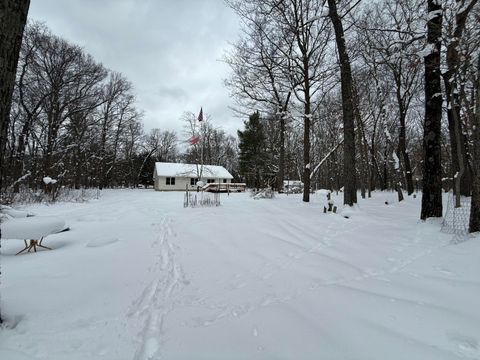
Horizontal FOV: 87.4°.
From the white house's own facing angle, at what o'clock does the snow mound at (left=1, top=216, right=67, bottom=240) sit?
The snow mound is roughly at 12 o'clock from the white house.

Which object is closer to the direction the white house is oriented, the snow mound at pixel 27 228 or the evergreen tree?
the snow mound

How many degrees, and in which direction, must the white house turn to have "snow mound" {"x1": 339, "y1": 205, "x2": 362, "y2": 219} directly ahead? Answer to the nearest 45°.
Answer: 0° — it already faces it

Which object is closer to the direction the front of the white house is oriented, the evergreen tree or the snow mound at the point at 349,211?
the snow mound

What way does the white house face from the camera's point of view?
toward the camera

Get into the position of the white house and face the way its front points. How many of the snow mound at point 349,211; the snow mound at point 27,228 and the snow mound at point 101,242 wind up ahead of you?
3

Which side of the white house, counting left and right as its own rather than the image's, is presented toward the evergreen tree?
left

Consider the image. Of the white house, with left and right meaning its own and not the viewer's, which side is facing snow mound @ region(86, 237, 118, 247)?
front
